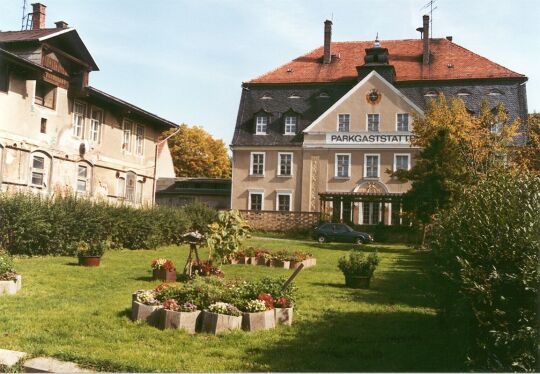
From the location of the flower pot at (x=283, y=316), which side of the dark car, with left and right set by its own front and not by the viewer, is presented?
right

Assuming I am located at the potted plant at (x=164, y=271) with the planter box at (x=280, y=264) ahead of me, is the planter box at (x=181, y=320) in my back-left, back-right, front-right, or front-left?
back-right

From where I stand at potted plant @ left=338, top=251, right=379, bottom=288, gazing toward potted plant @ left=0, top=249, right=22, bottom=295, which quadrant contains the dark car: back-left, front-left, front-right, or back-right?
back-right

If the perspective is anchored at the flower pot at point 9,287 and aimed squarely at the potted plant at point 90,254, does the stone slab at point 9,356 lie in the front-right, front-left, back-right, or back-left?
back-right

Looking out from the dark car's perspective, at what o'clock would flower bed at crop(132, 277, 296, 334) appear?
The flower bed is roughly at 3 o'clock from the dark car.

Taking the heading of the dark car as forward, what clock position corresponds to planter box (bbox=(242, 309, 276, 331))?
The planter box is roughly at 3 o'clock from the dark car.

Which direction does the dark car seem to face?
to the viewer's right

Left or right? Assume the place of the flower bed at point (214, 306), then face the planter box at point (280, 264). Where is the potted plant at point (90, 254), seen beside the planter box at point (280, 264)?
left

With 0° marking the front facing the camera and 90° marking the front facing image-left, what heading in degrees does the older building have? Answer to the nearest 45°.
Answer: approximately 315°

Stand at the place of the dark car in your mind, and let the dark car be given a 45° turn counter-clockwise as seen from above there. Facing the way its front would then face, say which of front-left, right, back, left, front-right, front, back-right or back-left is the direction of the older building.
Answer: back

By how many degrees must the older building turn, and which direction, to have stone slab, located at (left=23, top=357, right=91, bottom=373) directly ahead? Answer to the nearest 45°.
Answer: approximately 45° to its right
